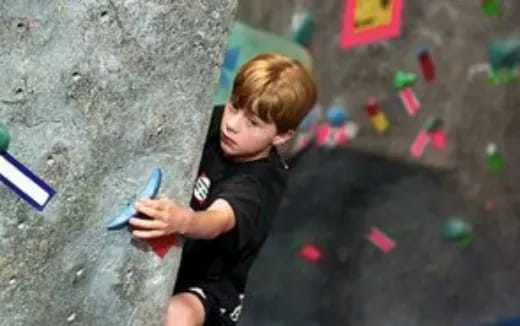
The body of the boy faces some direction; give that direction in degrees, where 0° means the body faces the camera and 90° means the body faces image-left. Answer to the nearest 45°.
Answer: approximately 45°

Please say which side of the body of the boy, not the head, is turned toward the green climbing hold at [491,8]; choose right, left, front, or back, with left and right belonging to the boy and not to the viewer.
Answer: back

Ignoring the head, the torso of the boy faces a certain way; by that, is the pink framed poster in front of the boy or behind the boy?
behind
